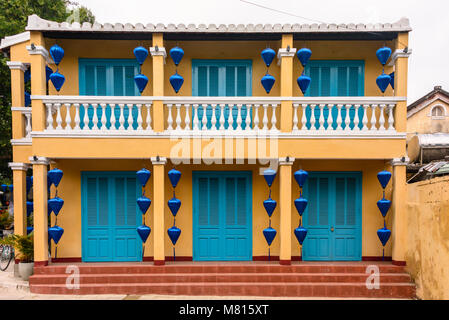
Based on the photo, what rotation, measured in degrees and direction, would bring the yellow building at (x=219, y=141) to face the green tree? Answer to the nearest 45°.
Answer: approximately 135° to its right

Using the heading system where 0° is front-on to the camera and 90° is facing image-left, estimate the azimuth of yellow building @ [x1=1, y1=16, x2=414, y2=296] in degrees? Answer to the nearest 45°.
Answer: approximately 0°
